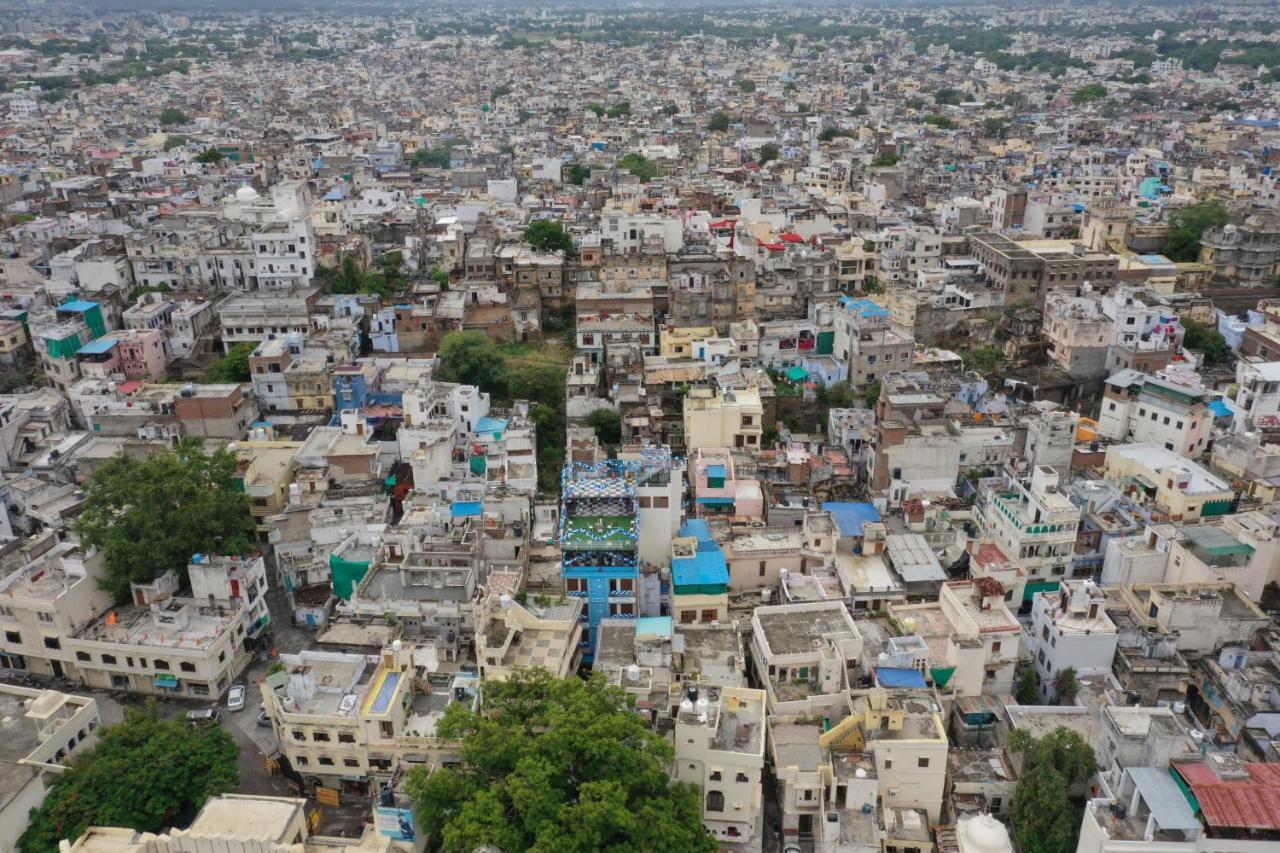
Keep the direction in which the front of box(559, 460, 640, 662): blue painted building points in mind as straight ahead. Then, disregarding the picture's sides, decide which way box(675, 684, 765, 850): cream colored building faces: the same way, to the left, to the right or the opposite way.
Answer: the same way

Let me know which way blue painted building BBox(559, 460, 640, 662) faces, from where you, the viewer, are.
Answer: facing the viewer

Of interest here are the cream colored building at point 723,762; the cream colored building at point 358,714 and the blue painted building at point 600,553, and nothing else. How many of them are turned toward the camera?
3

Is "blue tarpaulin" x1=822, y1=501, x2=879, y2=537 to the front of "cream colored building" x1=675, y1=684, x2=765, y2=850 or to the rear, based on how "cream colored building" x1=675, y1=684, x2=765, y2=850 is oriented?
to the rear

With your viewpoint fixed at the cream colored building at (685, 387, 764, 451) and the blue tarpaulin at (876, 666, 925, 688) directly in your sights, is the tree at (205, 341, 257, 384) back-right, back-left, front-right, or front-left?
back-right

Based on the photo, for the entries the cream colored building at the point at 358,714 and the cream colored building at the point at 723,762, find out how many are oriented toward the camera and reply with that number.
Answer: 2

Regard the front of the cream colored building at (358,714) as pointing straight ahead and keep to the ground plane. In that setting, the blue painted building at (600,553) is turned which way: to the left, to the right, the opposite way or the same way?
the same way

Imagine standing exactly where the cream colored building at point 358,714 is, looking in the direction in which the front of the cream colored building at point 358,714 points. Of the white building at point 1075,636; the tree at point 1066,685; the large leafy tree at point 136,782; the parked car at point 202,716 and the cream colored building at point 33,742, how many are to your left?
2

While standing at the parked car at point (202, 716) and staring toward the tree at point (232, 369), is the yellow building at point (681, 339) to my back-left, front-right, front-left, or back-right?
front-right

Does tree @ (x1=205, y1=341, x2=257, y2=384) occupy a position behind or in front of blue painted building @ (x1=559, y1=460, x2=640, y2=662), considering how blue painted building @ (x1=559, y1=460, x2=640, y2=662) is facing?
behind

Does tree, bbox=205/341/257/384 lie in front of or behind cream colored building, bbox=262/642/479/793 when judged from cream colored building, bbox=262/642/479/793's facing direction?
behind

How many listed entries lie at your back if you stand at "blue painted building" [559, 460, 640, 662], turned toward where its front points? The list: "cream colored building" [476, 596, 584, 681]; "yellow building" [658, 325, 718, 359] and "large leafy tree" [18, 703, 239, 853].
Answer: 1

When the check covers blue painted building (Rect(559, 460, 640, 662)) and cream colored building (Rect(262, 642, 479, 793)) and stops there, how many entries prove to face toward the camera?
2

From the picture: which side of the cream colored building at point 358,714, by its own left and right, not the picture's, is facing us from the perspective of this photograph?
front

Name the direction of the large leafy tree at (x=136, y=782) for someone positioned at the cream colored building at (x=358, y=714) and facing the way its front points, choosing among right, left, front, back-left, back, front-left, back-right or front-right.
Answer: right

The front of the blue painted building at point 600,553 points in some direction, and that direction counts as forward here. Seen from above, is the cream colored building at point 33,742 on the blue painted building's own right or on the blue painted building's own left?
on the blue painted building's own right

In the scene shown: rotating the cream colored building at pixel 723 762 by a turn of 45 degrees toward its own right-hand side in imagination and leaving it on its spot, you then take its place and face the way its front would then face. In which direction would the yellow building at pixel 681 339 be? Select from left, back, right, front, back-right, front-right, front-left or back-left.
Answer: back-right
